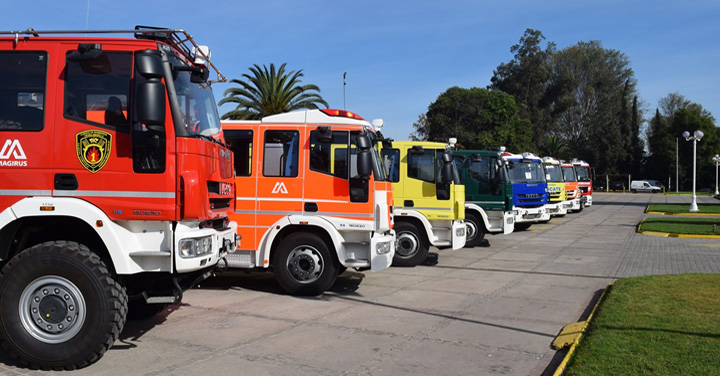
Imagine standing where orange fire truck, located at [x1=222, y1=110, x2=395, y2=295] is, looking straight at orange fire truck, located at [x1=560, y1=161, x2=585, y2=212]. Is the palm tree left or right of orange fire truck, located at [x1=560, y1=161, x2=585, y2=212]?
left

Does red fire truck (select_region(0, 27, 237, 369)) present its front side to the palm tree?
no

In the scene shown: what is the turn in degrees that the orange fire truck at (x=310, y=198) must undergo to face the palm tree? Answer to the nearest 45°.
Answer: approximately 90° to its left

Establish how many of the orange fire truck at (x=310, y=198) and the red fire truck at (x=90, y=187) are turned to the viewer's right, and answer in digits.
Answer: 2

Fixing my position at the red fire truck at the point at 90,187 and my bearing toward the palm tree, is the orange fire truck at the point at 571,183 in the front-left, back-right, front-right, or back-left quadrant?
front-right

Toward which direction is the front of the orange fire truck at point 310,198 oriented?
to the viewer's right

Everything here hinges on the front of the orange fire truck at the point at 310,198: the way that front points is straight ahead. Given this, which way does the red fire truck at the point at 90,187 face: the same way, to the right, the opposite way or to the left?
the same way

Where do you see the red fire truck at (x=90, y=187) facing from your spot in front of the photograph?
facing to the right of the viewer

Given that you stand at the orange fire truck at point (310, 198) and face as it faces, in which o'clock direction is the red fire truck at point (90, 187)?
The red fire truck is roughly at 4 o'clock from the orange fire truck.
